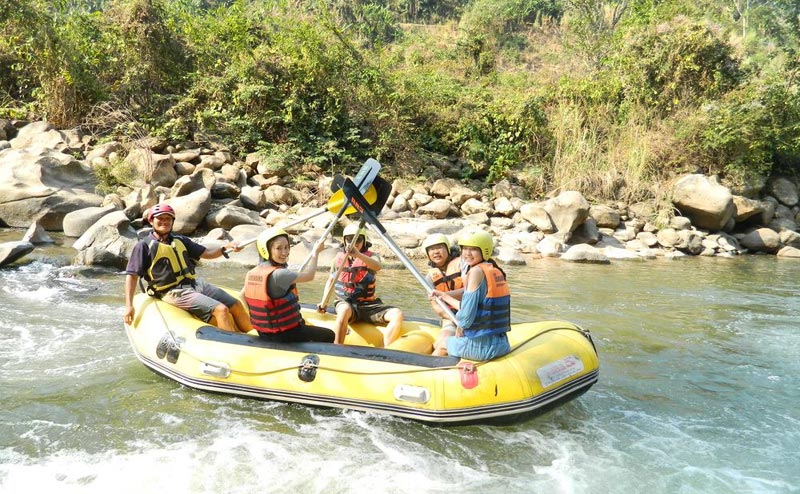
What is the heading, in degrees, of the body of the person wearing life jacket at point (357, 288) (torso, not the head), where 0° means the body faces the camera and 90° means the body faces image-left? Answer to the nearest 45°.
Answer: approximately 0°

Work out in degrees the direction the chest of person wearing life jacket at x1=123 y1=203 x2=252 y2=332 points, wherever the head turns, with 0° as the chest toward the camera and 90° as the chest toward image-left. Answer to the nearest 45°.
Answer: approximately 315°

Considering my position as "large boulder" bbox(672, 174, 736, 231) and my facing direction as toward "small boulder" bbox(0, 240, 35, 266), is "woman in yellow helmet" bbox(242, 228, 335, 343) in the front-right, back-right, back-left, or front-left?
front-left

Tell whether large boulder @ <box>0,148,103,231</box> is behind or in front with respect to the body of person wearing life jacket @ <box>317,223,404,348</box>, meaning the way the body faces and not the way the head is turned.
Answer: behind
